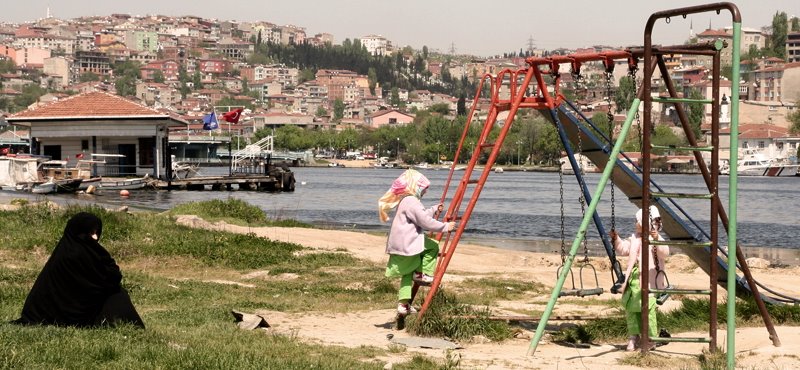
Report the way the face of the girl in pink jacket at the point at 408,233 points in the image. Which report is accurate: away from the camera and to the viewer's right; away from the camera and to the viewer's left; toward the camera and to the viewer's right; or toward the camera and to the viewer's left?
away from the camera and to the viewer's right

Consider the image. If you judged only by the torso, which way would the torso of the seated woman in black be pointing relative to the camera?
to the viewer's right

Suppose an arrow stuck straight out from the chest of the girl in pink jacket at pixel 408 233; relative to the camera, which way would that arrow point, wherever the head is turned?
to the viewer's right

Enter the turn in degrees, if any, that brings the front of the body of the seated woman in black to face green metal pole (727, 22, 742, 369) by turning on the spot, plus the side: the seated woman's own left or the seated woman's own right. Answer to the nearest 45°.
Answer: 0° — they already face it

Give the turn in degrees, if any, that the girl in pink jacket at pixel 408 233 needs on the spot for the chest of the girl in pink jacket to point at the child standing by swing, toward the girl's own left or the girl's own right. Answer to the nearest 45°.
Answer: approximately 45° to the girl's own right

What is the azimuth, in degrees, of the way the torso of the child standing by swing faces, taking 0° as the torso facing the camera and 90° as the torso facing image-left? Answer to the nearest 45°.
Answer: approximately 0°

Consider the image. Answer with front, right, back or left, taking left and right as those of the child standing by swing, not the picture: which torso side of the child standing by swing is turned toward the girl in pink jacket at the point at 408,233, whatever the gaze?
right
